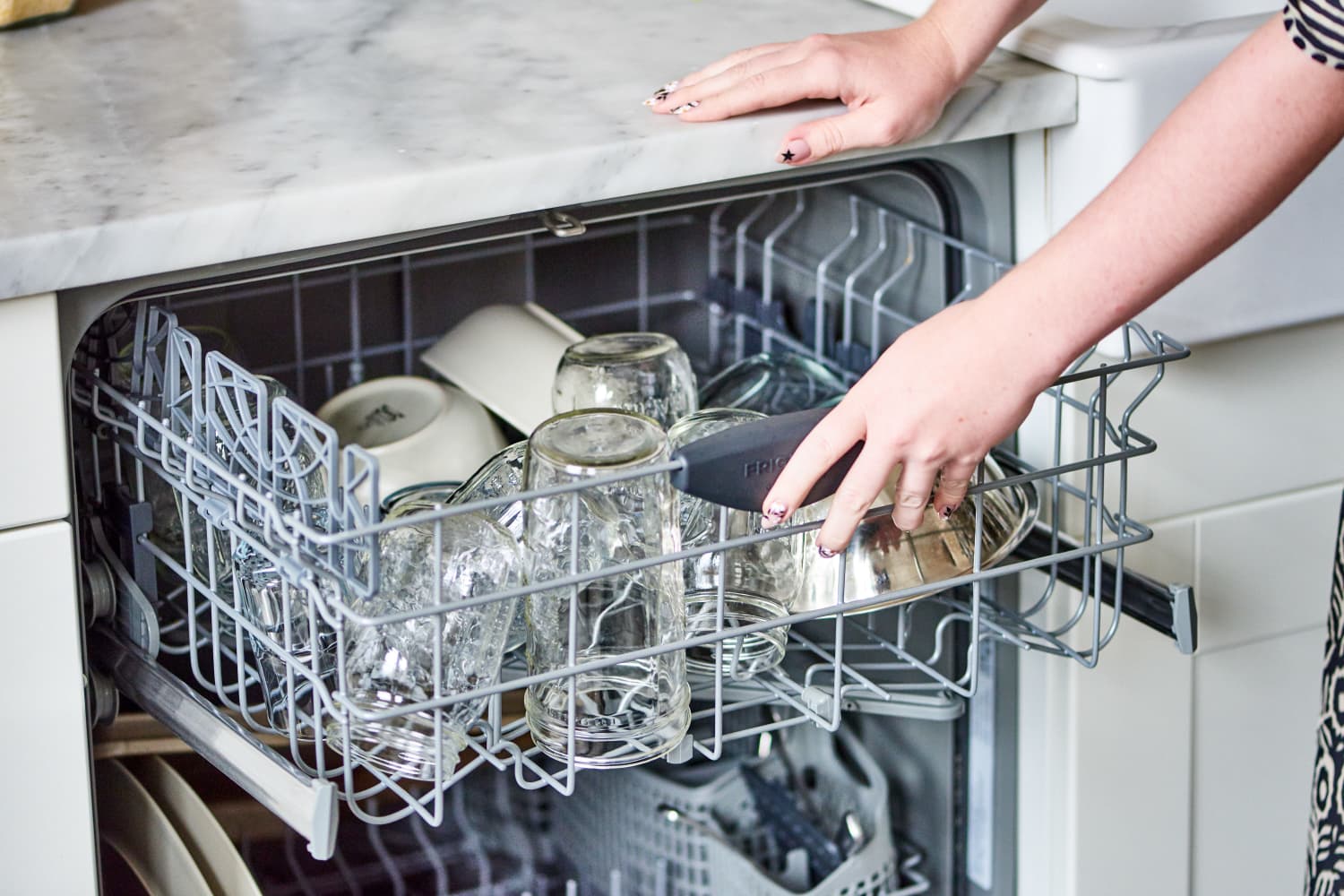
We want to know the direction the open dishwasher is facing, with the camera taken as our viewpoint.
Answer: facing the viewer and to the right of the viewer
